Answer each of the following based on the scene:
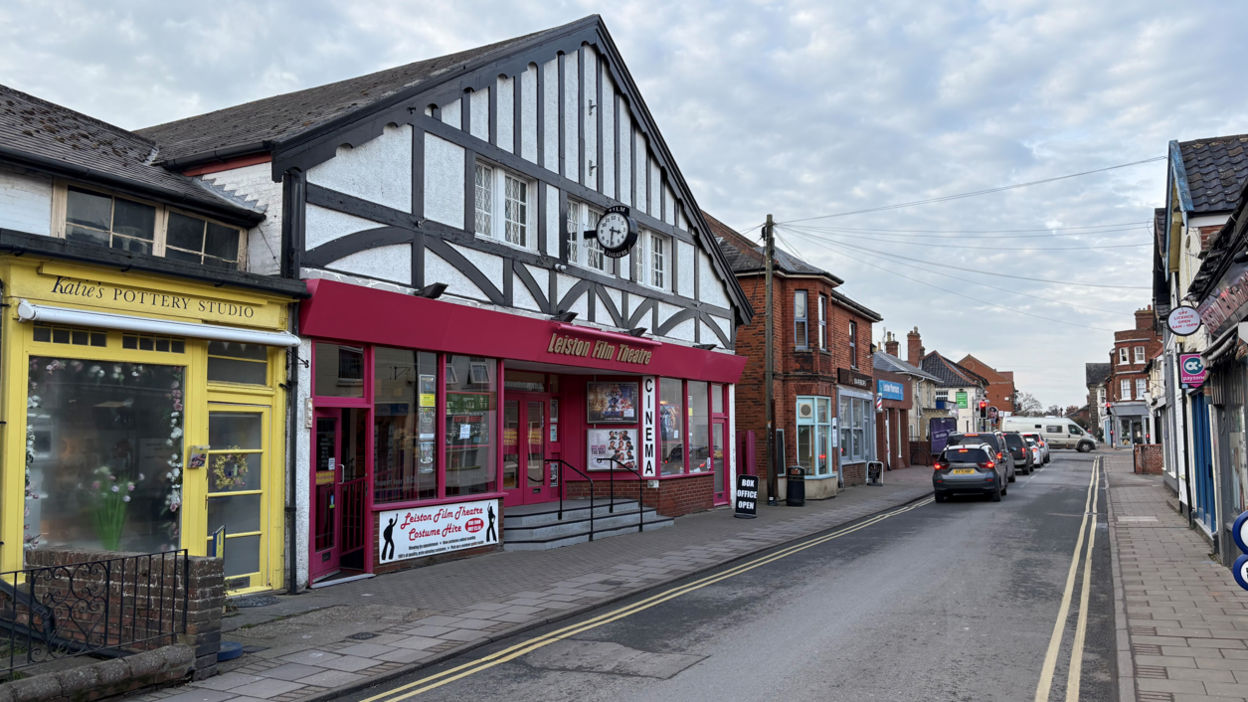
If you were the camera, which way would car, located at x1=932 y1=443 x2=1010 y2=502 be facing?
facing away from the viewer

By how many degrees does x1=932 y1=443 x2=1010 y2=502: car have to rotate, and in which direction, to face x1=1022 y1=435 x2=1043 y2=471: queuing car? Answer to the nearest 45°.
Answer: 0° — it already faces it

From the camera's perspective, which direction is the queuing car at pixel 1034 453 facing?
away from the camera

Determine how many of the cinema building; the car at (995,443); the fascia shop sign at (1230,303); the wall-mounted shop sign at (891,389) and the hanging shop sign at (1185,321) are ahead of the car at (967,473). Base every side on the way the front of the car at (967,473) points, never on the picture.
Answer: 2

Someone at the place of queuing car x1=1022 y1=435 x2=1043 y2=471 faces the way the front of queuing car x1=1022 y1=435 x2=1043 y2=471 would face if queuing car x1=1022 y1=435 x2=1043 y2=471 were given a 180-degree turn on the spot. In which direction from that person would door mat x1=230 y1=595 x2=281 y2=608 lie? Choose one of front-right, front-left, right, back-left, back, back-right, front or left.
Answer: front

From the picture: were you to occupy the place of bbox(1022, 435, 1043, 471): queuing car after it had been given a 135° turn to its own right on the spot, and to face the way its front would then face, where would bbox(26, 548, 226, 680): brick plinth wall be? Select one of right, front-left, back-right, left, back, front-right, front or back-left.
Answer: front-right

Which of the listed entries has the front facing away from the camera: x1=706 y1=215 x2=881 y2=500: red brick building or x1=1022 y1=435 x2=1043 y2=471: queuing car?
the queuing car

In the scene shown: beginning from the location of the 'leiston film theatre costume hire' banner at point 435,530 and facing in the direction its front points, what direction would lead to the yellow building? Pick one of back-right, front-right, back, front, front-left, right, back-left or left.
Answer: right

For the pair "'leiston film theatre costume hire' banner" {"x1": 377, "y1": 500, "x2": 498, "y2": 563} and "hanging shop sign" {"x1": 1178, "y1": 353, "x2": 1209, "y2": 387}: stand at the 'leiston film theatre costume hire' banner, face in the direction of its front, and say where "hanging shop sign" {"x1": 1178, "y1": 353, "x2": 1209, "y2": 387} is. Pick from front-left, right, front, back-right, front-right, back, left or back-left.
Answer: front-left

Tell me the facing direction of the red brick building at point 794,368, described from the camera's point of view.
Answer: facing the viewer and to the right of the viewer

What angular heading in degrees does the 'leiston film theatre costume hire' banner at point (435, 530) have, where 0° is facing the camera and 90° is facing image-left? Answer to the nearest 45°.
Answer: approximately 315°

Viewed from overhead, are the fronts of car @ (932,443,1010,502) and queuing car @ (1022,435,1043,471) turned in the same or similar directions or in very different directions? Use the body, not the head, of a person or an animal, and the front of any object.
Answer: same or similar directions

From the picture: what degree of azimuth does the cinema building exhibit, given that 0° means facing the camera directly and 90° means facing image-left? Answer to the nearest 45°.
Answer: approximately 315°

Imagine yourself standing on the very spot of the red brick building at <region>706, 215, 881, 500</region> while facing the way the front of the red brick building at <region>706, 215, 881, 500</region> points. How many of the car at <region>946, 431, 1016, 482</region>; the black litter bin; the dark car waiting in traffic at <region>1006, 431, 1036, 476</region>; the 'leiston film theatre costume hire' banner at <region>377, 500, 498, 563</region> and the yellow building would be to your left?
2

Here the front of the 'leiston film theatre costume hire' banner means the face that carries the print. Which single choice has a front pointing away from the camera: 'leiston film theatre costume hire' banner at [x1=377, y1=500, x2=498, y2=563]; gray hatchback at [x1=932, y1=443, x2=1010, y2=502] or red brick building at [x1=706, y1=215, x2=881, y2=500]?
the gray hatchback
